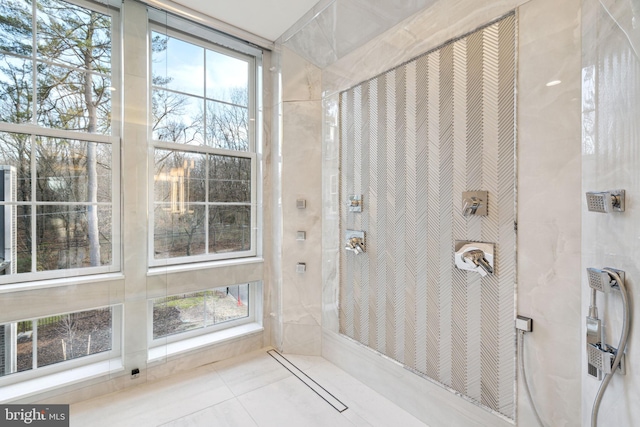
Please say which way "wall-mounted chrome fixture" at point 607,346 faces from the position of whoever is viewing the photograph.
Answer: facing the viewer and to the left of the viewer

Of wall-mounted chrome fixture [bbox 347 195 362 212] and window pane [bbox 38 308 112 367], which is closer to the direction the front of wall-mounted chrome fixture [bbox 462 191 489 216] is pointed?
the window pane

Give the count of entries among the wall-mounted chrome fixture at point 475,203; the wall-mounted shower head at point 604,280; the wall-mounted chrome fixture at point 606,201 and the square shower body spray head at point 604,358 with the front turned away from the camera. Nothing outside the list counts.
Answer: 0

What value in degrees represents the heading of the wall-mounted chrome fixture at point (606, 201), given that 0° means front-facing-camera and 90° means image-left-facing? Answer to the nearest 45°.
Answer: approximately 45°

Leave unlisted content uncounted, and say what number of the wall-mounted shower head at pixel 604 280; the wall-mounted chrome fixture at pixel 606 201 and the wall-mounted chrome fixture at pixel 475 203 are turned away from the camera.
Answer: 0

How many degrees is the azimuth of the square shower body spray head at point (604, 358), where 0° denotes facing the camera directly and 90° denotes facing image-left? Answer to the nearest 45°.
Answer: approximately 45°

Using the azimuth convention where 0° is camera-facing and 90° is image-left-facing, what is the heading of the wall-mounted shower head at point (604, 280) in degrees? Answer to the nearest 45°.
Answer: approximately 45°

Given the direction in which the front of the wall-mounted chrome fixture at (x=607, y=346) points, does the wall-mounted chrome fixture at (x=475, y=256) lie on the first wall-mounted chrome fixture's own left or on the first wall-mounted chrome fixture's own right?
on the first wall-mounted chrome fixture's own right

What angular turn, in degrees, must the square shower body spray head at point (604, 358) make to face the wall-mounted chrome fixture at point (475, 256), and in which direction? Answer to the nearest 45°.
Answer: approximately 90° to its right

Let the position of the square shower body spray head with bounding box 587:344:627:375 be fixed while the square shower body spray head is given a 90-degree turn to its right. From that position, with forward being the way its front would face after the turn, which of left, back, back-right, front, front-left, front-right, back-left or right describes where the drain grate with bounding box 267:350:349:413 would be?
front-left

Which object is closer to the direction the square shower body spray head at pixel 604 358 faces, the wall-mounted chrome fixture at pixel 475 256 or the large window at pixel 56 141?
the large window

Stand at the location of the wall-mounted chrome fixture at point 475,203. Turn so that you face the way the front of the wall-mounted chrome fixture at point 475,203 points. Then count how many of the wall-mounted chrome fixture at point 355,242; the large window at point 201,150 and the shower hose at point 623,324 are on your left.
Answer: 1

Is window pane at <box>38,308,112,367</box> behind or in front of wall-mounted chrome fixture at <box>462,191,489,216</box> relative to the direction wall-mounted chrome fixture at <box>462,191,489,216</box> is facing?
in front

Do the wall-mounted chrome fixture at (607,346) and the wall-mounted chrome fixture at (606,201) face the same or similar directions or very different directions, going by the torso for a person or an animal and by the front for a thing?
same or similar directions

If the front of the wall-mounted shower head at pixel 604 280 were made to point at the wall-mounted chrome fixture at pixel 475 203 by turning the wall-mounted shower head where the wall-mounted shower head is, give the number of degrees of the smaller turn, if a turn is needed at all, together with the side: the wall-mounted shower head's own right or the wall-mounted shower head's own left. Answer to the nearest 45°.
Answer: approximately 90° to the wall-mounted shower head's own right

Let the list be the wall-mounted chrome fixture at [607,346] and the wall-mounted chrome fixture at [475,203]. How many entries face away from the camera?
0
